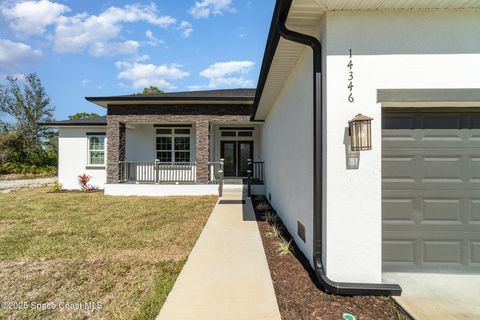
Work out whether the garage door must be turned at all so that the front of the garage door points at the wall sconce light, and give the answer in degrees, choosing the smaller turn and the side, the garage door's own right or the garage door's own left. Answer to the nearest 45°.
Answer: approximately 45° to the garage door's own right

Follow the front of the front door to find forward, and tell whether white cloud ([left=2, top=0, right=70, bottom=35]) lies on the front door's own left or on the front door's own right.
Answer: on the front door's own right

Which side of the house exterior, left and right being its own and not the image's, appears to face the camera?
front

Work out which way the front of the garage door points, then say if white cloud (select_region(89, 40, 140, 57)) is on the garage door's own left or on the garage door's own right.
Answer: on the garage door's own right

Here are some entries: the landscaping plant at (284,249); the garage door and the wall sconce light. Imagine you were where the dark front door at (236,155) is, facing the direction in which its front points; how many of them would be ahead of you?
3

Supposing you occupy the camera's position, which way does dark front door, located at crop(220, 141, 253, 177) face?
facing the viewer

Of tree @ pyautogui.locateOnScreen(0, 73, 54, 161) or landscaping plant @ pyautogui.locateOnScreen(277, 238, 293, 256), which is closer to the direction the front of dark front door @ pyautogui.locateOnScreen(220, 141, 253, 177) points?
the landscaping plant

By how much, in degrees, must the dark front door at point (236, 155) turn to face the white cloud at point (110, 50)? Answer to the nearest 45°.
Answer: approximately 135° to its right

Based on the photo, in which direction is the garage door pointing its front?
toward the camera

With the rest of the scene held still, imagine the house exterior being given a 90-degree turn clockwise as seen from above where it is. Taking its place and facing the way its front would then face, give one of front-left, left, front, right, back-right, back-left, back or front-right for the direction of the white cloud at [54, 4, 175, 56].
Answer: front-right
